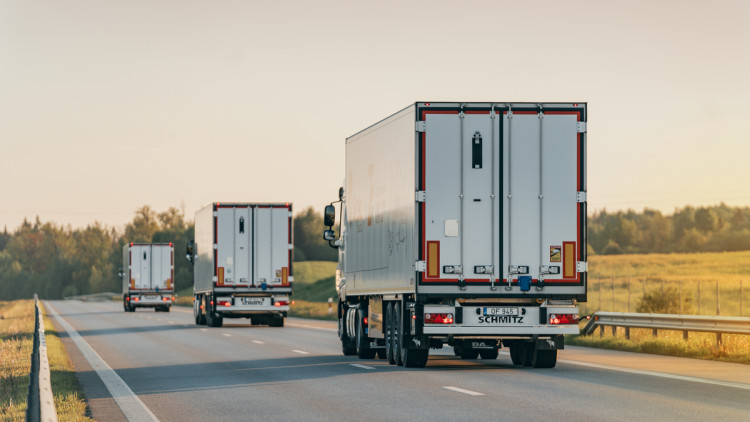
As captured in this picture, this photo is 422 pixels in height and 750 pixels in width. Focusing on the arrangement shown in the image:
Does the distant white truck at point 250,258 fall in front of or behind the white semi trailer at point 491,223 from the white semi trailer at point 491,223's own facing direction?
in front

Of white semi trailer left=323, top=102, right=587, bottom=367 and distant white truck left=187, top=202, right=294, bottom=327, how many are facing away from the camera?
2

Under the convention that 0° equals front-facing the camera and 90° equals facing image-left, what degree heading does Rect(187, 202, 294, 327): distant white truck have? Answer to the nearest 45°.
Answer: approximately 180°

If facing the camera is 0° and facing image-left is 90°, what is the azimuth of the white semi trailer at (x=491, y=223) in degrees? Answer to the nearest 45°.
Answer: approximately 180°

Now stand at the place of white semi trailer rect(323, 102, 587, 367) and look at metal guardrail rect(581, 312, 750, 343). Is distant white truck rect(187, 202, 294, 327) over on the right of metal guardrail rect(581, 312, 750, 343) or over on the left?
left

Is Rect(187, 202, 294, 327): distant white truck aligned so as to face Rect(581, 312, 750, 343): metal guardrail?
no

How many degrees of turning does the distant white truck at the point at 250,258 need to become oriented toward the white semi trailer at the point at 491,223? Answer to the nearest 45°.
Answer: approximately 180°

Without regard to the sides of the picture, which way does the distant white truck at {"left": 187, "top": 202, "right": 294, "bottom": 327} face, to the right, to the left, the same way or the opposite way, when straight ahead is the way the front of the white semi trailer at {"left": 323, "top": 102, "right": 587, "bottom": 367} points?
the same way
